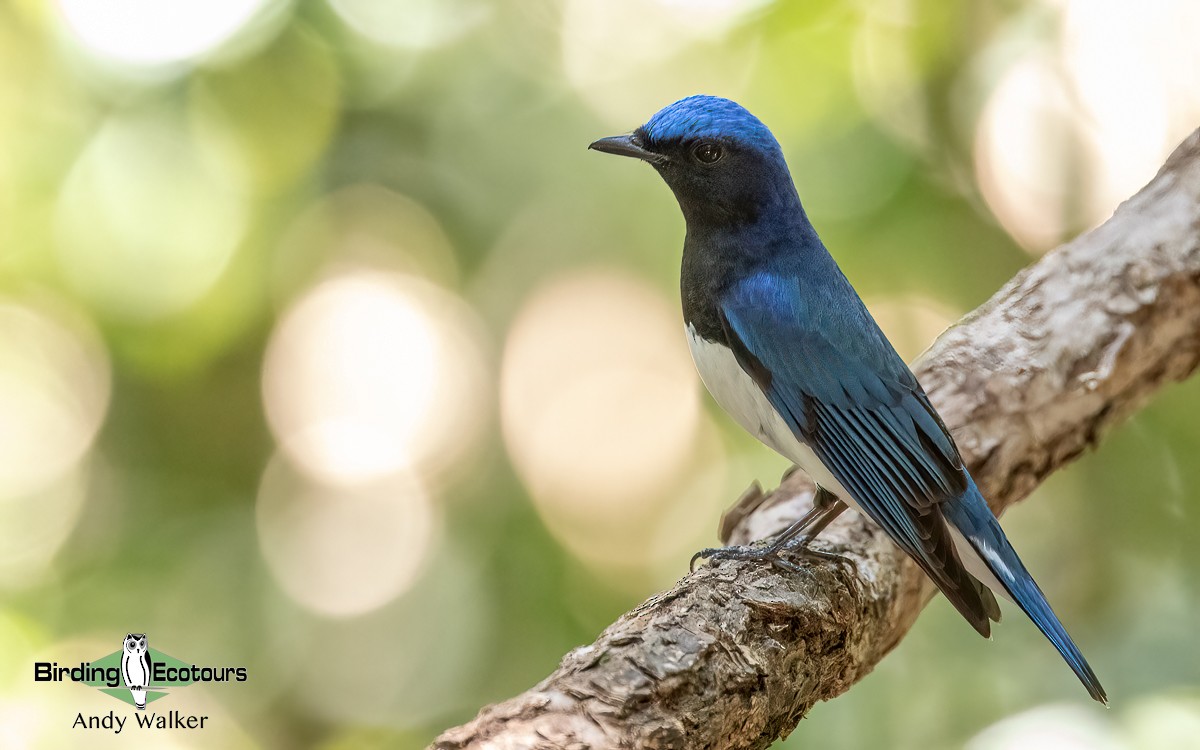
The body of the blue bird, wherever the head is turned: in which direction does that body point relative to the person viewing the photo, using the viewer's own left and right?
facing to the left of the viewer
